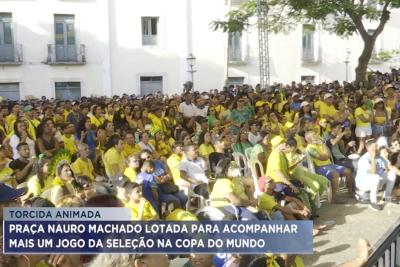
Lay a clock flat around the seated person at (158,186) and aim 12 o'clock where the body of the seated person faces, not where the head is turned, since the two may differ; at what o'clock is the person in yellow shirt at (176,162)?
The person in yellow shirt is roughly at 8 o'clock from the seated person.
